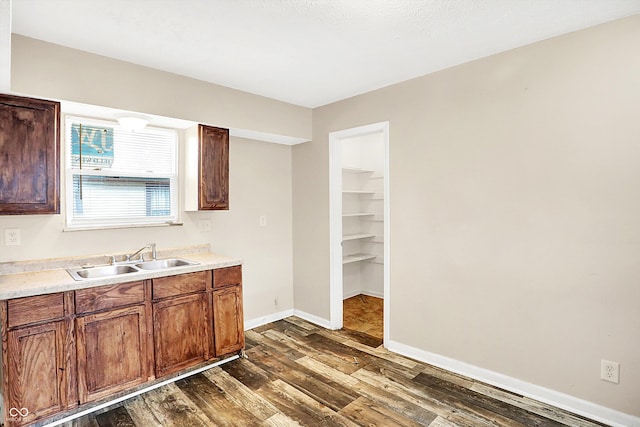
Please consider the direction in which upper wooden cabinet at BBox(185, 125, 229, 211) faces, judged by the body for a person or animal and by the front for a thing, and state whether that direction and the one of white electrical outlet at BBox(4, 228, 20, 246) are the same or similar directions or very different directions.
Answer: same or similar directions

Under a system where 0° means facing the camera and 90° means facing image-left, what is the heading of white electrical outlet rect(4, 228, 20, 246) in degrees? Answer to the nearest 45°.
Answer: approximately 0°

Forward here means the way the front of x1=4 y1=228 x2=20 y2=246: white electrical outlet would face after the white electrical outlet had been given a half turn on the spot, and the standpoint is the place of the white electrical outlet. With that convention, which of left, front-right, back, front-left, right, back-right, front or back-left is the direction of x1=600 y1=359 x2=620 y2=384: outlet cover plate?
back-right

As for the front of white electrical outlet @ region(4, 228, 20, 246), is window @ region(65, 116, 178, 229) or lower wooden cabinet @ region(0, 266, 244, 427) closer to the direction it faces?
the lower wooden cabinet

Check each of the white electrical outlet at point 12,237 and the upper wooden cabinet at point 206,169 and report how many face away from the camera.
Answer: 0

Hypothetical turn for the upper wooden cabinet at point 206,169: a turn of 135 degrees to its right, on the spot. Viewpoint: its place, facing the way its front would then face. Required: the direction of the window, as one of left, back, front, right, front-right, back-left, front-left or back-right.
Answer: front

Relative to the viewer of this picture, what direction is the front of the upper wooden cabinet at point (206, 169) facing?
facing the viewer and to the right of the viewer
